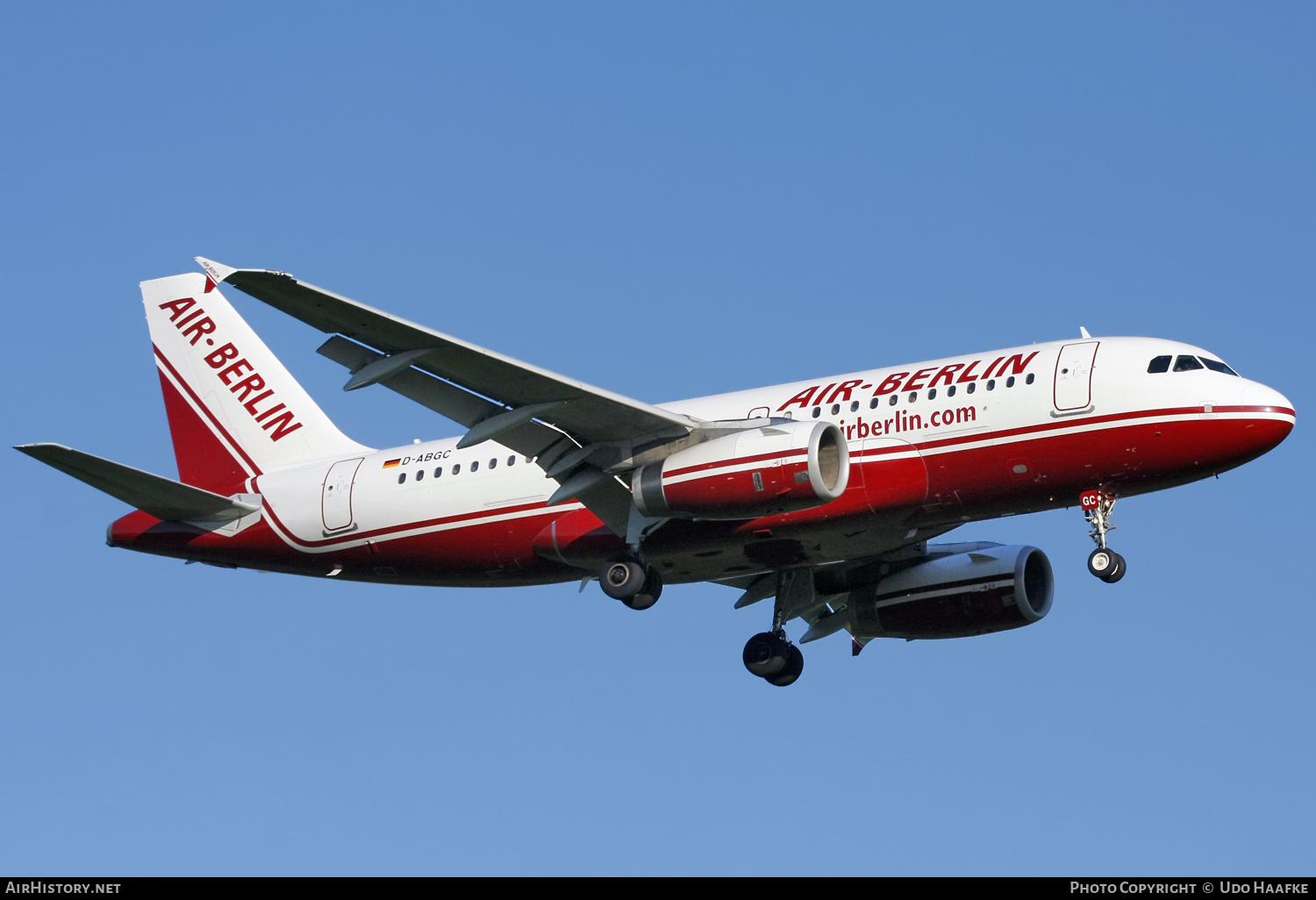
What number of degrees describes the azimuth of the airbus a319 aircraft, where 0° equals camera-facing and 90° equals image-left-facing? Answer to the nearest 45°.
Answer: approximately 315°
